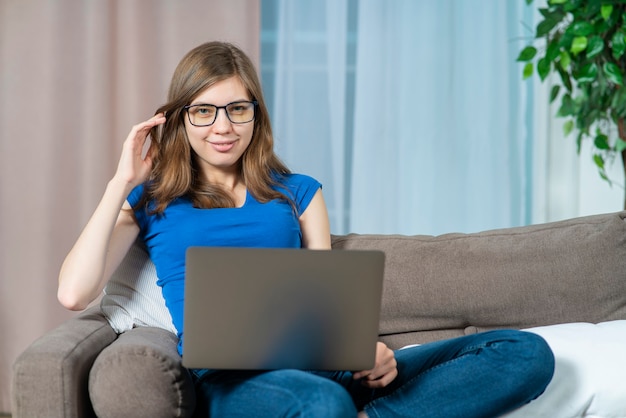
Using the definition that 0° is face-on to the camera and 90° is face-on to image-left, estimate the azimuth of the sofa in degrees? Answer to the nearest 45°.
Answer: approximately 0°
